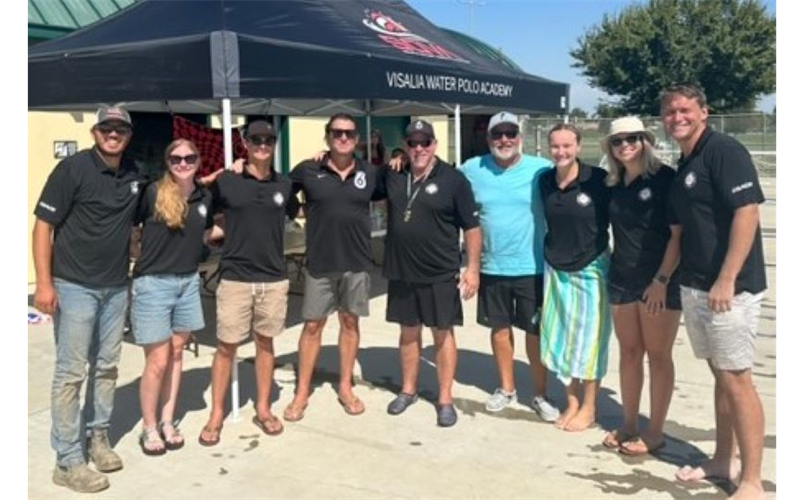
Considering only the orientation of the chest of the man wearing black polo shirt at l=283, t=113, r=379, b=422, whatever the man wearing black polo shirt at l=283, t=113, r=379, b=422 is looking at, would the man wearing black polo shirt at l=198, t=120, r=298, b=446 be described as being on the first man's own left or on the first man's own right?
on the first man's own right

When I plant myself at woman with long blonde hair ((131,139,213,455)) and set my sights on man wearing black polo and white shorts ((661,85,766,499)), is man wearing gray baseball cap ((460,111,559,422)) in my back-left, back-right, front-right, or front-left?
front-left

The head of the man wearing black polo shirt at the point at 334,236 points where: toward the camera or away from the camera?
toward the camera

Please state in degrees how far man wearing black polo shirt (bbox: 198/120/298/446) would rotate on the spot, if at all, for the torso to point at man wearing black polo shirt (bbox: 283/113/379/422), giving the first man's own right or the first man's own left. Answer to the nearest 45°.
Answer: approximately 135° to the first man's own left

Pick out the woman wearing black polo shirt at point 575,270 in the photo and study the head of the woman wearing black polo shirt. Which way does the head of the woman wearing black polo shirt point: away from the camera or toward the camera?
toward the camera

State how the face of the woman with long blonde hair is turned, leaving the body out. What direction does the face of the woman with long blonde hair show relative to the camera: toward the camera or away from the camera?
toward the camera

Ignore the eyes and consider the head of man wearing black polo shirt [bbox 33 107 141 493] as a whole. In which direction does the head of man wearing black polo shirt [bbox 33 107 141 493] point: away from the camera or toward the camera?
toward the camera

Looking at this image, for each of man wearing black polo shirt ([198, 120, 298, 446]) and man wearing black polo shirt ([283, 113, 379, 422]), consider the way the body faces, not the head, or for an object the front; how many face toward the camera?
2

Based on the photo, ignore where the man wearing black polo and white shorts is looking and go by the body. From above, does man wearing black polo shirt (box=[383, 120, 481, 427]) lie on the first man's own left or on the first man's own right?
on the first man's own right

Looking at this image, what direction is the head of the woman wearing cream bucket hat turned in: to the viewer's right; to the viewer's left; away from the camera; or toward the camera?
toward the camera

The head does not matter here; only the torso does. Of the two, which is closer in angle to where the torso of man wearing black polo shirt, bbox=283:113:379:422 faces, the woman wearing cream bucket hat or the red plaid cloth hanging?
the woman wearing cream bucket hat

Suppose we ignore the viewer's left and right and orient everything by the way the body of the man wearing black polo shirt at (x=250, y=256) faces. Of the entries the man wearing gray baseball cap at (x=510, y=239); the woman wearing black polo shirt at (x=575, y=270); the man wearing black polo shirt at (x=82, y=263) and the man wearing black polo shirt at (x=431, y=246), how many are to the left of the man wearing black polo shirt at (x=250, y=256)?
3

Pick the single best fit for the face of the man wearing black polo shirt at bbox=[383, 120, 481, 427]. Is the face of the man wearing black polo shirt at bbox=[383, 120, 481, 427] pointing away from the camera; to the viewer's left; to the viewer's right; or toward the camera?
toward the camera

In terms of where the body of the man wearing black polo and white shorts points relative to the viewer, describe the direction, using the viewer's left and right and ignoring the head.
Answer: facing the viewer and to the left of the viewer

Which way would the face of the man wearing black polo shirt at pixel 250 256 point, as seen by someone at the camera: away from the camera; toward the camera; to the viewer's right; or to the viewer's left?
toward the camera

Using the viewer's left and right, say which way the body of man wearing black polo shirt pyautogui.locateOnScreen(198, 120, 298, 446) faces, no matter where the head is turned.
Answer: facing the viewer

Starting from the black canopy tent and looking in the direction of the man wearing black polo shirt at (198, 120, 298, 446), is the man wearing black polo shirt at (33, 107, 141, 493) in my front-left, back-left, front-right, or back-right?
front-right

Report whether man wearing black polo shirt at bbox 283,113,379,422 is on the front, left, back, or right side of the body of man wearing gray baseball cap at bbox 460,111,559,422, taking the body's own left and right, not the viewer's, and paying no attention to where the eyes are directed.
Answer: right

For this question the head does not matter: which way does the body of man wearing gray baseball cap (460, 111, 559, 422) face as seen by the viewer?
toward the camera
